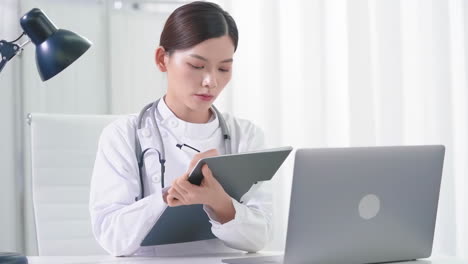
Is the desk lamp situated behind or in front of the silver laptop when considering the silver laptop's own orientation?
in front

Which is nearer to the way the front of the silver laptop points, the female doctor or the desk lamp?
the female doctor

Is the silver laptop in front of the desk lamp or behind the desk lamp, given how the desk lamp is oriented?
in front

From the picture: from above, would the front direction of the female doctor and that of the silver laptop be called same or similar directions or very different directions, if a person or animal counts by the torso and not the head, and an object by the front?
very different directions

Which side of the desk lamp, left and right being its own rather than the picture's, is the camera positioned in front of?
right

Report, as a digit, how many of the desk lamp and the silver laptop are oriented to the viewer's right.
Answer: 1

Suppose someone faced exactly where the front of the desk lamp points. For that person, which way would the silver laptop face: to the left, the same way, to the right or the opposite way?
to the left

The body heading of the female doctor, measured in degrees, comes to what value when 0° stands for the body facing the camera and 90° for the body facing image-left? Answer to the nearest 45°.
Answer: approximately 315°

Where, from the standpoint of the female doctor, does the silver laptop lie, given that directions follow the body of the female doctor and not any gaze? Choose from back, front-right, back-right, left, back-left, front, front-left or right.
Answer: front

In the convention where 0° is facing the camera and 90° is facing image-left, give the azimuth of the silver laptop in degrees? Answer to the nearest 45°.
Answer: approximately 135°

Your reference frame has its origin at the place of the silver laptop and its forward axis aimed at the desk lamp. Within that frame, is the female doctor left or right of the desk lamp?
right

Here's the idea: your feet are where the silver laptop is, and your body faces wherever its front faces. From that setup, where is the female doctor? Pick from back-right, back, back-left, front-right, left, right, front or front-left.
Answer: front
